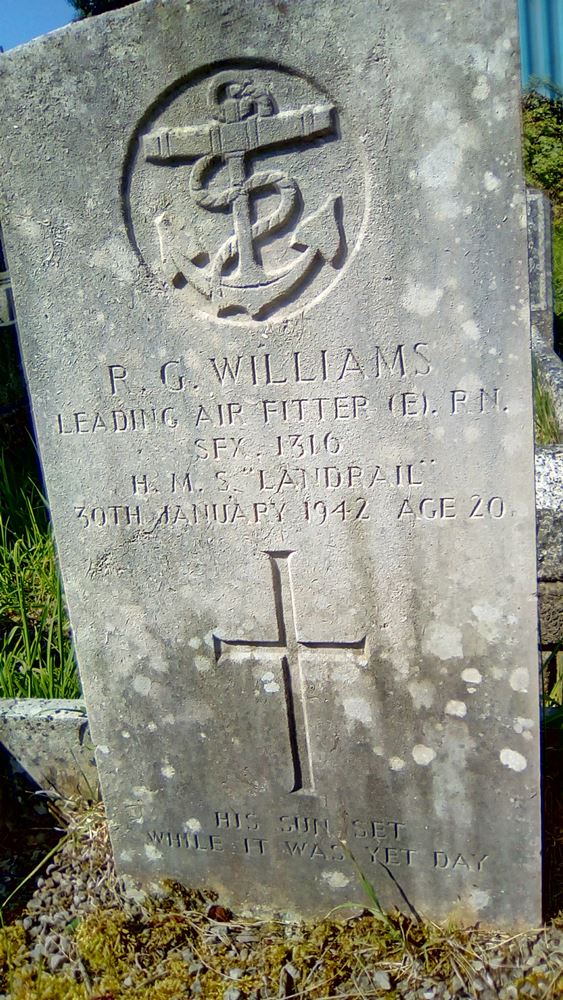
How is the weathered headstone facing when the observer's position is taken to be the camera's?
facing the viewer

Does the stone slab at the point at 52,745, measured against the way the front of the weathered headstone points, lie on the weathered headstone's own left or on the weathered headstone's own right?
on the weathered headstone's own right

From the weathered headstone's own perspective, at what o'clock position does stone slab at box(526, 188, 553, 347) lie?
The stone slab is roughly at 7 o'clock from the weathered headstone.
